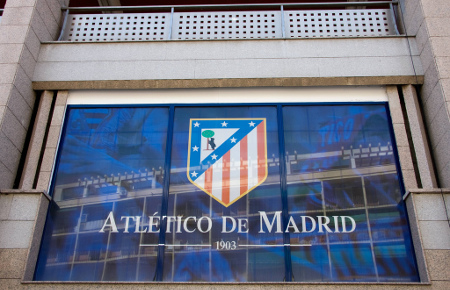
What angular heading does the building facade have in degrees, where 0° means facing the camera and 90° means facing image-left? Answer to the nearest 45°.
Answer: approximately 0°
